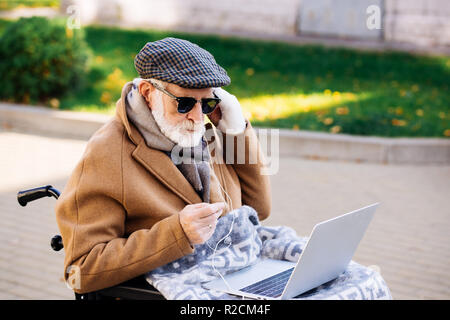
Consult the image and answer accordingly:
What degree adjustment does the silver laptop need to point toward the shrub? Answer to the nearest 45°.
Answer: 0° — it already faces it

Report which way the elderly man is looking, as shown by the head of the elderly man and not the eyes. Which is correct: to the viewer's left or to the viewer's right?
to the viewer's right

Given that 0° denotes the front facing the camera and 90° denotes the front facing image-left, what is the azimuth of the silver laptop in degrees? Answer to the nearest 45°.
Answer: approximately 135°

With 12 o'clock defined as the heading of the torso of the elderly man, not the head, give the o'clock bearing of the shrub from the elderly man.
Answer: The shrub is roughly at 7 o'clock from the elderly man.

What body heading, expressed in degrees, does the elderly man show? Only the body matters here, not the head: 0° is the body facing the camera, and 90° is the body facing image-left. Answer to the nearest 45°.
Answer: approximately 315°
